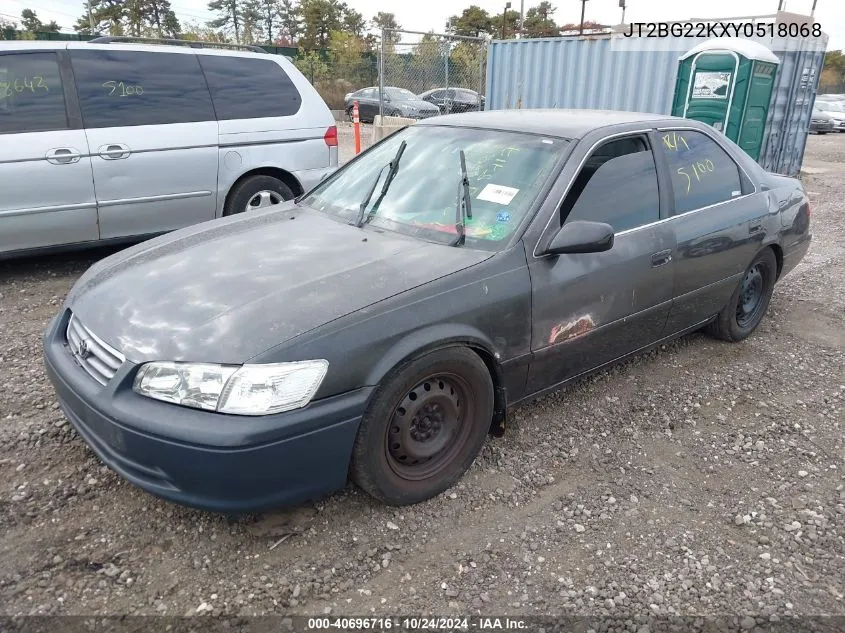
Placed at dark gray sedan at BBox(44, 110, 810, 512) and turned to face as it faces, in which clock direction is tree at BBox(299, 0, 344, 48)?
The tree is roughly at 4 o'clock from the dark gray sedan.

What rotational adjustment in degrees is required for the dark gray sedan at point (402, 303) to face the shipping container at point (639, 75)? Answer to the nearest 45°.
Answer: approximately 135° to its right

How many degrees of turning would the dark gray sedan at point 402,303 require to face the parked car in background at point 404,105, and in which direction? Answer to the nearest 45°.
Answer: approximately 135° to its right

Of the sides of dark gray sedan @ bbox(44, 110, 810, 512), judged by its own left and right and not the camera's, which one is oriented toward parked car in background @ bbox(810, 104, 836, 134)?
back

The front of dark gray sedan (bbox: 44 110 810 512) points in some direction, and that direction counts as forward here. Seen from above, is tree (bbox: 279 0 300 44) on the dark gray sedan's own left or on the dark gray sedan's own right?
on the dark gray sedan's own right

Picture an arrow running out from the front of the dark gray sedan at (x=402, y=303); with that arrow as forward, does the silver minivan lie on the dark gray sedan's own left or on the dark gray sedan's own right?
on the dark gray sedan's own right

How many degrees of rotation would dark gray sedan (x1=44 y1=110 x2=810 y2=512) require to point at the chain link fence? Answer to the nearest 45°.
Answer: approximately 135° to its right

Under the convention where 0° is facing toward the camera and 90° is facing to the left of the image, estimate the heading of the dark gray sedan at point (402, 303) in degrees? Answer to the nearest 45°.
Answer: approximately 45°
